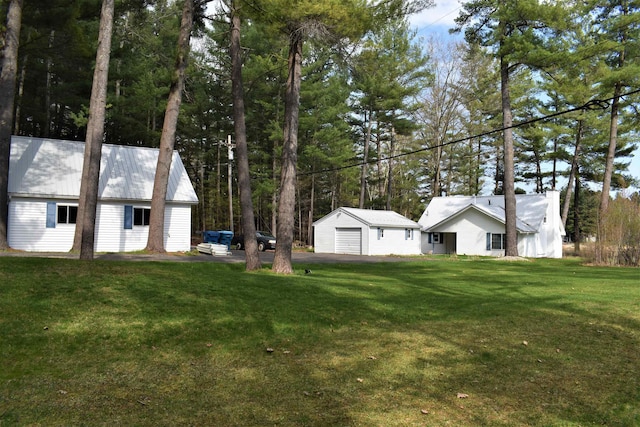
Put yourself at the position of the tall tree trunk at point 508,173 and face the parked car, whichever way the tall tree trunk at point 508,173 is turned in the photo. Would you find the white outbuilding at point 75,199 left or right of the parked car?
left

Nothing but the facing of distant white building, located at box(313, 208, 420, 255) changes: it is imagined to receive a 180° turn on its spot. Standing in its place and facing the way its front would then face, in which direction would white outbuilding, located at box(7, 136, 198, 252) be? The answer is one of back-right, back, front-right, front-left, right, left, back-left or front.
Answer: back

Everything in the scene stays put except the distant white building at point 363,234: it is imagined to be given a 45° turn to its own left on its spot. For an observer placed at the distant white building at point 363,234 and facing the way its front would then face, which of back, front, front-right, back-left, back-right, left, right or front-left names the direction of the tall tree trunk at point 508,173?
front-left

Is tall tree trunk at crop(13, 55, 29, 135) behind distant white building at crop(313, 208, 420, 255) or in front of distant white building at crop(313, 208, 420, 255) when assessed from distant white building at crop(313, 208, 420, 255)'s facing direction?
in front

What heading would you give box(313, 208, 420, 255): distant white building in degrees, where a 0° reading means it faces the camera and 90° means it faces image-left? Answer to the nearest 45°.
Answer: approximately 45°

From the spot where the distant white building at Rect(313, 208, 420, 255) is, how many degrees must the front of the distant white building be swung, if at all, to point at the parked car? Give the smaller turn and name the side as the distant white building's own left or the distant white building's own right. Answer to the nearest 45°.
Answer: approximately 45° to the distant white building's own right
